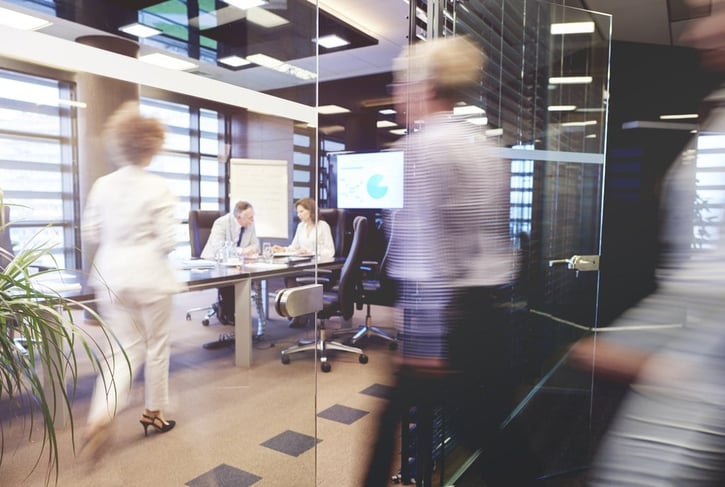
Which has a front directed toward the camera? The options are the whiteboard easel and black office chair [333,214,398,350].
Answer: the whiteboard easel

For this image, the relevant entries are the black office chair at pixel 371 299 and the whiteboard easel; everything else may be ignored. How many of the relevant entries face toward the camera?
1

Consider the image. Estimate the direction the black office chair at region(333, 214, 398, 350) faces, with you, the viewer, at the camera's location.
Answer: facing to the left of the viewer

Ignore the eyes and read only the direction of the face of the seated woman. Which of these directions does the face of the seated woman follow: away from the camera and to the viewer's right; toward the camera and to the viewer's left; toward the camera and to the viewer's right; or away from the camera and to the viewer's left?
toward the camera and to the viewer's left

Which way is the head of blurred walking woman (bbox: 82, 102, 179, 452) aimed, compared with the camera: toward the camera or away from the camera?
away from the camera

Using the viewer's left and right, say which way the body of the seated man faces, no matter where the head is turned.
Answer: facing the viewer and to the right of the viewer

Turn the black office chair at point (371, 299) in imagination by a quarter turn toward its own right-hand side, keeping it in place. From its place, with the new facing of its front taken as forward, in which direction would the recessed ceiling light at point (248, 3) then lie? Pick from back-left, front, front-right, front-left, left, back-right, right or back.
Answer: back

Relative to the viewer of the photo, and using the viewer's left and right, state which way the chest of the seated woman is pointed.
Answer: facing the viewer and to the left of the viewer

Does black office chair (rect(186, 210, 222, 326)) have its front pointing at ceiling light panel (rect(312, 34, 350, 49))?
no

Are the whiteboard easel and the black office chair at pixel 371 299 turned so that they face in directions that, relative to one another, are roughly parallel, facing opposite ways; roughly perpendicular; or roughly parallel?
roughly perpendicular
